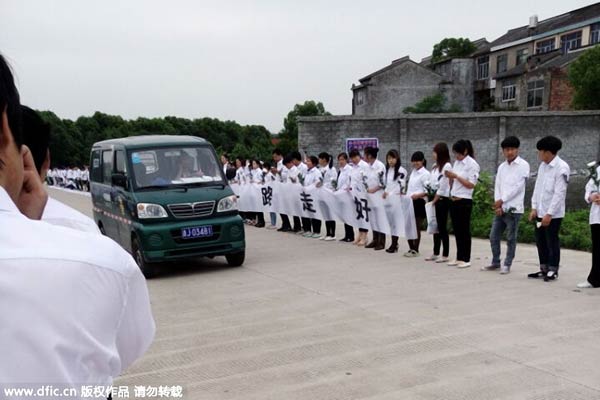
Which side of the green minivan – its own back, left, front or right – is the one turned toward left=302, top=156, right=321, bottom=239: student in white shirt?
left

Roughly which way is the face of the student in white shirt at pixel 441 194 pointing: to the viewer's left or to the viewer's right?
to the viewer's left

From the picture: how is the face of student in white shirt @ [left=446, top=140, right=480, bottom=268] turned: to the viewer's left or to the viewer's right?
to the viewer's left

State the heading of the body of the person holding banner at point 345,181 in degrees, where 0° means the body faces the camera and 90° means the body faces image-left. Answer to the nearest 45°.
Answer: approximately 45°

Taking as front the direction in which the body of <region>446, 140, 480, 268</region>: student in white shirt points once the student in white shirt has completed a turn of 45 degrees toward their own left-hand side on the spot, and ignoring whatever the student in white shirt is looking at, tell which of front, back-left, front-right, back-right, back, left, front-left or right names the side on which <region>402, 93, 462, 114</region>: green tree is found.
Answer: back

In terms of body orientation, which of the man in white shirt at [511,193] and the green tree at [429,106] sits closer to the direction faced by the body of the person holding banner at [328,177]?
the man in white shirt

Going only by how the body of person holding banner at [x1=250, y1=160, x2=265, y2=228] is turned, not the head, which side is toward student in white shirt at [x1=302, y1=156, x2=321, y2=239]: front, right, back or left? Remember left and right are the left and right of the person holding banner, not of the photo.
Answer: left

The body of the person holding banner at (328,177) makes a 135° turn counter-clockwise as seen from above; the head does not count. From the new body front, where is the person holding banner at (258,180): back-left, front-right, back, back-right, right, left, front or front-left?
back-left
